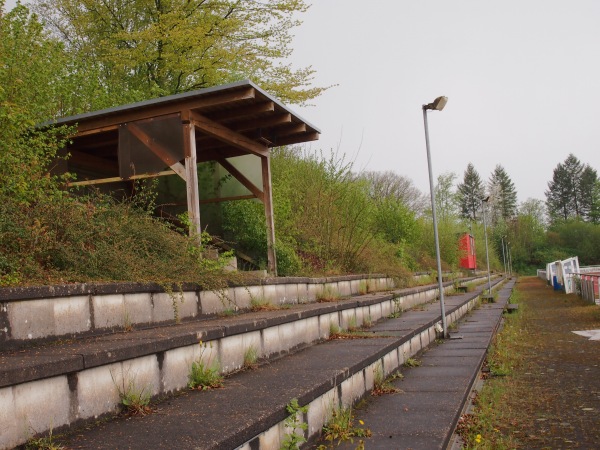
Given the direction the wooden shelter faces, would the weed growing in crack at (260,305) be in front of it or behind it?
in front

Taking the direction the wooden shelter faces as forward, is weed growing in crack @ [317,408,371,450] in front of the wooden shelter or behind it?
in front

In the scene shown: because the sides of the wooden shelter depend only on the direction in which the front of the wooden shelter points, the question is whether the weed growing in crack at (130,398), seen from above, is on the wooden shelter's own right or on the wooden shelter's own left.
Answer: on the wooden shelter's own right

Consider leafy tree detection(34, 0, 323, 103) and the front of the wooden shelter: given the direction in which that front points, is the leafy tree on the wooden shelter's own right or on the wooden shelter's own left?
on the wooden shelter's own left

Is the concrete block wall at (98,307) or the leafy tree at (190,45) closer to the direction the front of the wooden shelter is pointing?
the concrete block wall

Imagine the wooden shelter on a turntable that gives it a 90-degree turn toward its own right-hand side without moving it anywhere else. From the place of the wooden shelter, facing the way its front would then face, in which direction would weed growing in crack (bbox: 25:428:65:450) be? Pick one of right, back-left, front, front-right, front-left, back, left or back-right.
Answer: front-left

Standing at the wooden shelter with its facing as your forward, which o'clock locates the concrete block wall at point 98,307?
The concrete block wall is roughly at 2 o'clock from the wooden shelter.

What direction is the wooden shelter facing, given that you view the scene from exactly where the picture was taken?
facing the viewer and to the right of the viewer

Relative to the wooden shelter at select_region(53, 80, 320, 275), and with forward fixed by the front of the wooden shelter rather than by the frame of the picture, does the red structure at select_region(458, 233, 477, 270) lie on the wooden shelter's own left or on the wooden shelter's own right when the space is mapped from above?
on the wooden shelter's own left

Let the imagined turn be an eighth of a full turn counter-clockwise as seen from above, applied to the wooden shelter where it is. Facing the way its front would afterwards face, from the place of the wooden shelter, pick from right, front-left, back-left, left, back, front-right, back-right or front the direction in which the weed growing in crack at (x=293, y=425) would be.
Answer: right

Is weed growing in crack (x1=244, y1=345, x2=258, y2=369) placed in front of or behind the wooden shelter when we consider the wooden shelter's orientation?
in front

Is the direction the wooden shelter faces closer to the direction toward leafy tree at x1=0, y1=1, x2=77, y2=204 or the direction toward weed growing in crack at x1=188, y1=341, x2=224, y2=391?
the weed growing in crack
